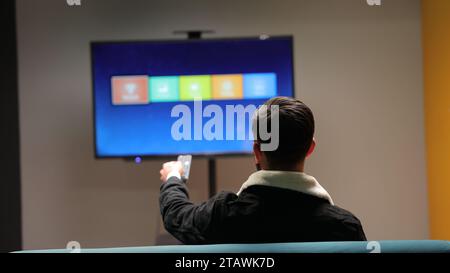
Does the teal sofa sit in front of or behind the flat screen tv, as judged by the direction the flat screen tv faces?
in front

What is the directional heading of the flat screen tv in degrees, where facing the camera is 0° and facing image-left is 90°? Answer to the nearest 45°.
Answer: approximately 0°
